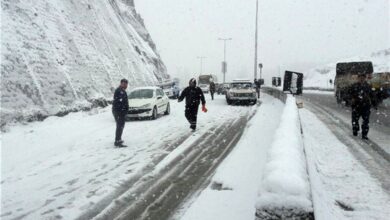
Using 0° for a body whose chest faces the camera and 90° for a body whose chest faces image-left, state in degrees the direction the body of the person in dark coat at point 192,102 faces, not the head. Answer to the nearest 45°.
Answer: approximately 0°

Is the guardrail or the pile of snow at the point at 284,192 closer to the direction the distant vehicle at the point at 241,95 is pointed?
the pile of snow

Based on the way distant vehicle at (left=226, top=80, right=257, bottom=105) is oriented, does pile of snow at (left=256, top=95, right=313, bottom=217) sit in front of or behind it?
in front

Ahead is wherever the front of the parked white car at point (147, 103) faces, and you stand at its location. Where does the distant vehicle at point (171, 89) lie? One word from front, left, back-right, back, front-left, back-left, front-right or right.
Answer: back-right

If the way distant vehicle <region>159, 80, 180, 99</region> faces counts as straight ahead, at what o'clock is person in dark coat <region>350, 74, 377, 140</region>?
The person in dark coat is roughly at 10 o'clock from the distant vehicle.

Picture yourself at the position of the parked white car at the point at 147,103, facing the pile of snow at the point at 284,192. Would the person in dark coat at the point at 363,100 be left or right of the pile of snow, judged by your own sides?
left

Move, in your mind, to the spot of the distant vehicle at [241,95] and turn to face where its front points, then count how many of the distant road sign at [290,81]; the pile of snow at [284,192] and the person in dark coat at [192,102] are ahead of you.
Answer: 2

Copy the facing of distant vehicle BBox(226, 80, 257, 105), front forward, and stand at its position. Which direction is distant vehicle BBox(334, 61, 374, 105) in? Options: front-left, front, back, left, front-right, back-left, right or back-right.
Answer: left

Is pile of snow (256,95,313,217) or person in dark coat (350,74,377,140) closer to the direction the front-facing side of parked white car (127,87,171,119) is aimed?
the pile of snow

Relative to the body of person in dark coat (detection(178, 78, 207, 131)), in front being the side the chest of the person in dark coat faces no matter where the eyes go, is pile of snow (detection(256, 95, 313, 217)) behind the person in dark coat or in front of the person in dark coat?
in front

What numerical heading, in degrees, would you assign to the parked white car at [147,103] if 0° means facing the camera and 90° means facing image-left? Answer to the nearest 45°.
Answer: approximately 45°
